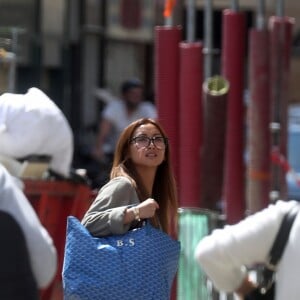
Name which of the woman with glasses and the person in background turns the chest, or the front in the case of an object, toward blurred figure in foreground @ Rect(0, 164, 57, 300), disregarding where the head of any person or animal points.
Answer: the person in background

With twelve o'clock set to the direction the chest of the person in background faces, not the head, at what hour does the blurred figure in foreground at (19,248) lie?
The blurred figure in foreground is roughly at 12 o'clock from the person in background.

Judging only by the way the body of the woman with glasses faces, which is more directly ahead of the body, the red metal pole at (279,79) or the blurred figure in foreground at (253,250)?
the blurred figure in foreground
